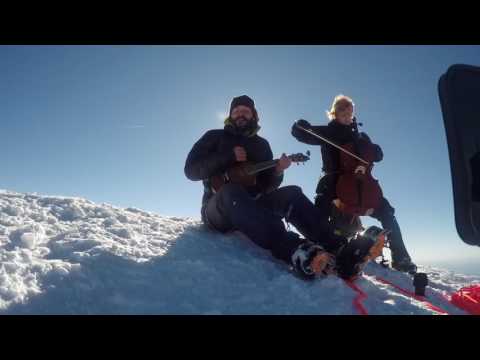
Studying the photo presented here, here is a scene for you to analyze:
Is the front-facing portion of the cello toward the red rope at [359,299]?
yes

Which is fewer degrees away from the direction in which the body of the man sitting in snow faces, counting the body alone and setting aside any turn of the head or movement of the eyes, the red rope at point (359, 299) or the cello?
the red rope

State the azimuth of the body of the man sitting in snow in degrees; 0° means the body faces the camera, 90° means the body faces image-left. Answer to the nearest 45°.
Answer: approximately 315°

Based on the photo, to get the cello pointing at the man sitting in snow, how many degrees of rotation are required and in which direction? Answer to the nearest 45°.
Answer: approximately 45° to its right

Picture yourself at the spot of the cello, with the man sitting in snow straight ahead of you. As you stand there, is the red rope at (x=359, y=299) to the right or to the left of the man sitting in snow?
left

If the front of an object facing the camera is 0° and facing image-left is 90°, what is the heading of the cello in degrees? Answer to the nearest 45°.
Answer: approximately 0°

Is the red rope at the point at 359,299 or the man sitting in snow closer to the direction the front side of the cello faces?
the red rope
